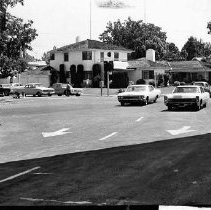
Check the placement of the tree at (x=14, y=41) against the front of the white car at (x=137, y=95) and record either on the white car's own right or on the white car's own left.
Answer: on the white car's own right

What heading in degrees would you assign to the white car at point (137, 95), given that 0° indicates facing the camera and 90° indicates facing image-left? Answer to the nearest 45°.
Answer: approximately 45°

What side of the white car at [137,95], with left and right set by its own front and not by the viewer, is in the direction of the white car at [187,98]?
left
